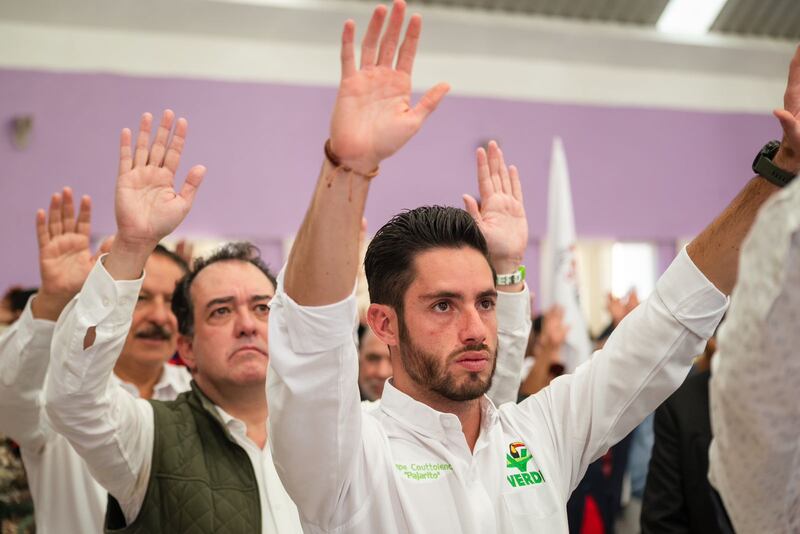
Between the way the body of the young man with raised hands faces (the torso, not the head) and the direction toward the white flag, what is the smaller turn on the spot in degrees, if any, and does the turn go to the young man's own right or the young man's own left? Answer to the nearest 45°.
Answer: approximately 135° to the young man's own left

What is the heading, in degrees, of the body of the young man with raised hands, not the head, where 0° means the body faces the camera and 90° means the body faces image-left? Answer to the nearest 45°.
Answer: approximately 315°

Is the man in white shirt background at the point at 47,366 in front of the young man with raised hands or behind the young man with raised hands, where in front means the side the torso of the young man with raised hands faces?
behind

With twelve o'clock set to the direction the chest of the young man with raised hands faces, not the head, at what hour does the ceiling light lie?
The ceiling light is roughly at 8 o'clock from the young man with raised hands.
